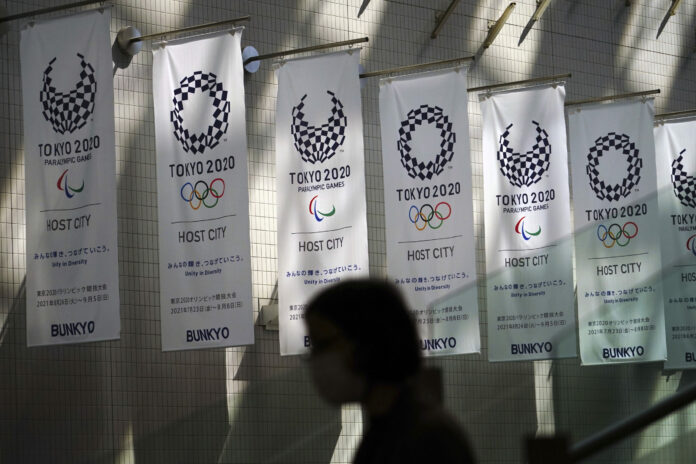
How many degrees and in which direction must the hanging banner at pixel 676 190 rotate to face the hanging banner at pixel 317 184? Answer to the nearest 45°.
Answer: approximately 45° to its right

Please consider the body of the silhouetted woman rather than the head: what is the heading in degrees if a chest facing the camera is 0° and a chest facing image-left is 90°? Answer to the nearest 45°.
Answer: approximately 90°

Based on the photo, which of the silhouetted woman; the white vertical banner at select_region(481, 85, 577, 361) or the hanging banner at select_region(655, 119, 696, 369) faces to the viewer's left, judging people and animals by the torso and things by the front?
the silhouetted woman

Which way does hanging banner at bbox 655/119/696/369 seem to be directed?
toward the camera

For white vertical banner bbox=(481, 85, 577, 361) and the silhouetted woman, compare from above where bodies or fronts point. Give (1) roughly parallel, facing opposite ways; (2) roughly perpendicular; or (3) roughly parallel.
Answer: roughly perpendicular

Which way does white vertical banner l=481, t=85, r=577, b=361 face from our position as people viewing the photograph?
facing the viewer

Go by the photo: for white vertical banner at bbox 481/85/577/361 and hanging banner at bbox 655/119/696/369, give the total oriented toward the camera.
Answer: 2

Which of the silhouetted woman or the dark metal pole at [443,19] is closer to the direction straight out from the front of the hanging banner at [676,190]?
the silhouetted woman

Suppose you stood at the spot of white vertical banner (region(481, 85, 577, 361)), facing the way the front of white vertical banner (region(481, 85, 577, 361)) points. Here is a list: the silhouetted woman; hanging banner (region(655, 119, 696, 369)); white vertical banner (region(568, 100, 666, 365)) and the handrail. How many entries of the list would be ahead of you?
2

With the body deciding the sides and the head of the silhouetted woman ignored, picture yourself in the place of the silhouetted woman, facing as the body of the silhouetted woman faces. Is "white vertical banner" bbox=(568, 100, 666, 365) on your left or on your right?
on your right

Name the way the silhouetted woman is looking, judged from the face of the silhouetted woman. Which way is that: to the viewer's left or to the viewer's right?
to the viewer's left
